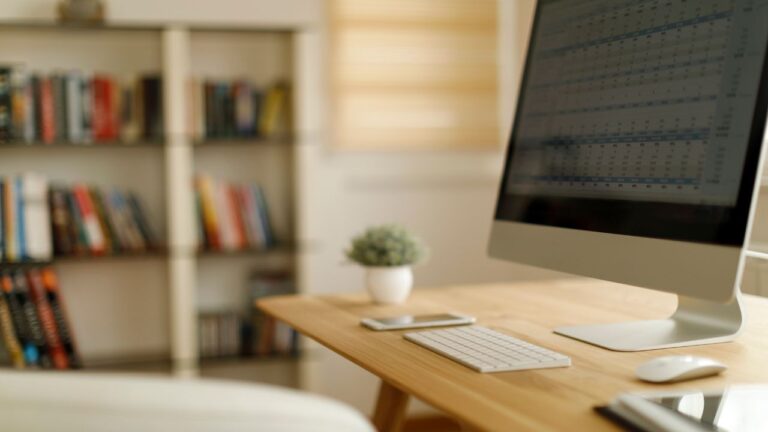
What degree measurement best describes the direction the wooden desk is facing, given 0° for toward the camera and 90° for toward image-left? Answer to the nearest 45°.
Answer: approximately 45°

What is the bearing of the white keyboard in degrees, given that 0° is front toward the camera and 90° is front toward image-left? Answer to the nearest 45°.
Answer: approximately 45°

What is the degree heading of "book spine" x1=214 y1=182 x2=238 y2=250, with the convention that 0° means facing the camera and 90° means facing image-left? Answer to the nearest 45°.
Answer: approximately 0°

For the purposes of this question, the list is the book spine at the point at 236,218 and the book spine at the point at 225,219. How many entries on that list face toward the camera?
2

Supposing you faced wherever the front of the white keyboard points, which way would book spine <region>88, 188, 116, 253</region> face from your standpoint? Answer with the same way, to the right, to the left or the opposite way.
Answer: to the left

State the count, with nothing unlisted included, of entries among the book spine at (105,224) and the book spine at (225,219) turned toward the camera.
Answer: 2

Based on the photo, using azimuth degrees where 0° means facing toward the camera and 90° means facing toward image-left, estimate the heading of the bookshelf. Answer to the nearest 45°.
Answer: approximately 0°
